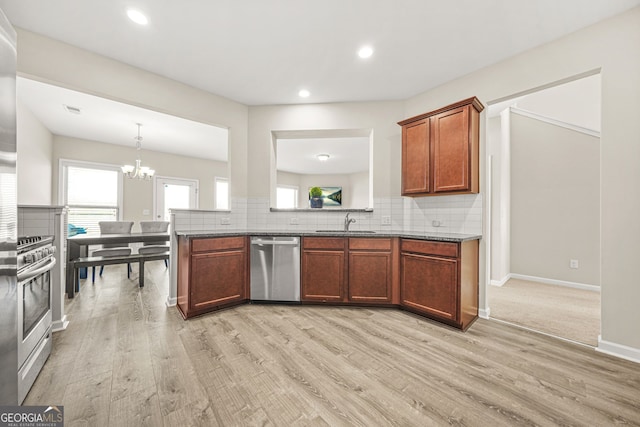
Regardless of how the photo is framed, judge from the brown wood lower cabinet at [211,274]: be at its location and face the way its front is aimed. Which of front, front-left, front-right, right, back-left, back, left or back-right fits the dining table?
back

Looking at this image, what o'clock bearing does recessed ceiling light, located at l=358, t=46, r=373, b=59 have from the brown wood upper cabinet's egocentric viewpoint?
The recessed ceiling light is roughly at 12 o'clock from the brown wood upper cabinet.

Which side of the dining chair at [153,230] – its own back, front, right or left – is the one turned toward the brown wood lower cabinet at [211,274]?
front

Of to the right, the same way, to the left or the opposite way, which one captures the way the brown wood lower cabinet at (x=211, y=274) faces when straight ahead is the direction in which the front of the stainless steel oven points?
to the right

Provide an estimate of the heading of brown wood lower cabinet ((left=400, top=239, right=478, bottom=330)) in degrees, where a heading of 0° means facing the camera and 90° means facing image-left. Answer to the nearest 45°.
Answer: approximately 45°

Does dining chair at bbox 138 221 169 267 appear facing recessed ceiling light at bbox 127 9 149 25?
yes

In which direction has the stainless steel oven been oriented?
to the viewer's right

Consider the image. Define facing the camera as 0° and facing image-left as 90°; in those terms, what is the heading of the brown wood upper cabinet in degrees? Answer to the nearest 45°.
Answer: approximately 45°

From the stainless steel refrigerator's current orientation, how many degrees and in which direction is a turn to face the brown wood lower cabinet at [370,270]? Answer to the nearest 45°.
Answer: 0° — it already faces it

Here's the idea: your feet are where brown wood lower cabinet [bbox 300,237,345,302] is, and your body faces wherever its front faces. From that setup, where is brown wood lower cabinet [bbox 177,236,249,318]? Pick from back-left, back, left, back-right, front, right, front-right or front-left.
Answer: right
